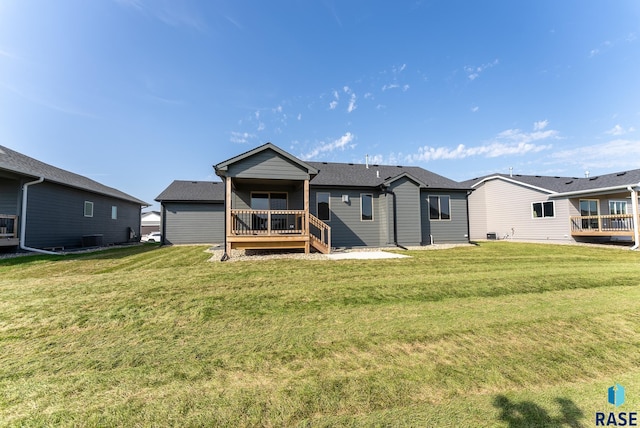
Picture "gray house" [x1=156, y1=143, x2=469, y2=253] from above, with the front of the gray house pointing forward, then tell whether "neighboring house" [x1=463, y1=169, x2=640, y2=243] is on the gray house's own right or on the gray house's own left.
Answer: on the gray house's own right

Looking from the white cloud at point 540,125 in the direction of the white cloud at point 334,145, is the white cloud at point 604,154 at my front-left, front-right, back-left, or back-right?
back-right

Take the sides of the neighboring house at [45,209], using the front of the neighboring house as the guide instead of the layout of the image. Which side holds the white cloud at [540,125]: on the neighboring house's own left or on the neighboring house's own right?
on the neighboring house's own right

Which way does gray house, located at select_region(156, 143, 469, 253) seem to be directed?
away from the camera

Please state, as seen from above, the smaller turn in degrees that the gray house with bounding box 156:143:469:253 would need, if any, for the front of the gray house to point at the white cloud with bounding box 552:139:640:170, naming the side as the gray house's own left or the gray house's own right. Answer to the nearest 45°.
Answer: approximately 90° to the gray house's own right

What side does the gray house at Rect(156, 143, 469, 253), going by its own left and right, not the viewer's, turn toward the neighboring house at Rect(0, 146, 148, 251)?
left

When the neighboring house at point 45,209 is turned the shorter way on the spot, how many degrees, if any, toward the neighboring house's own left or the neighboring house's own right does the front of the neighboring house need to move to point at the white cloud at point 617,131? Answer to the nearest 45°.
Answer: approximately 90° to the neighboring house's own right

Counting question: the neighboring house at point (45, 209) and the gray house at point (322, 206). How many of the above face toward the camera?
0
